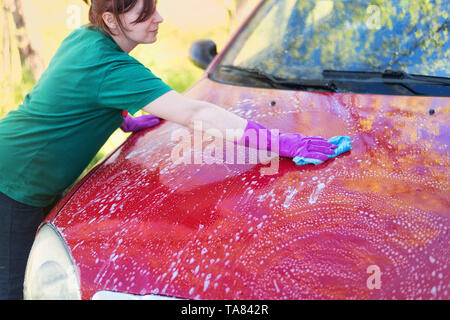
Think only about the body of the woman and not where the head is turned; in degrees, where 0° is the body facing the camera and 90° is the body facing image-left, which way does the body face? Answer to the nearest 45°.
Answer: approximately 270°

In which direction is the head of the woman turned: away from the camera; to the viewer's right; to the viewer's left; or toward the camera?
to the viewer's right
